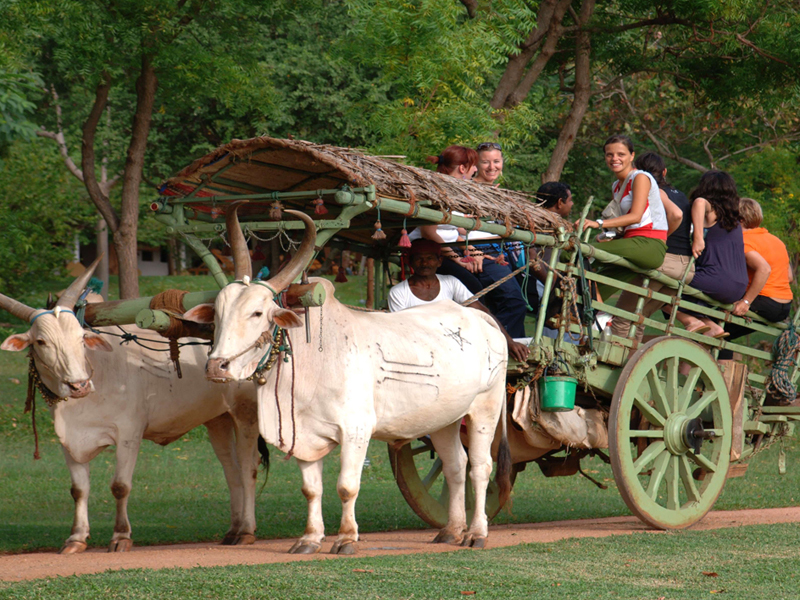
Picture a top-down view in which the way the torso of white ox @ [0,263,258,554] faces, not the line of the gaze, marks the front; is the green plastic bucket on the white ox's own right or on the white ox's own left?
on the white ox's own left

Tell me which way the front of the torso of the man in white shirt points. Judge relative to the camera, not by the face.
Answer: toward the camera

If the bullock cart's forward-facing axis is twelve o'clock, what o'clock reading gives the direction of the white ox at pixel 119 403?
The white ox is roughly at 1 o'clock from the bullock cart.

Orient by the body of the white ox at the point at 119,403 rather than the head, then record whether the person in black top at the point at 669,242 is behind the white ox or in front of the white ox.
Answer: behind

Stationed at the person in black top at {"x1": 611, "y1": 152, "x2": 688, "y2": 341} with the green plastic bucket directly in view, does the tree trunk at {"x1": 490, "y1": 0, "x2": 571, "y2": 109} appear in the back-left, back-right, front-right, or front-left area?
back-right

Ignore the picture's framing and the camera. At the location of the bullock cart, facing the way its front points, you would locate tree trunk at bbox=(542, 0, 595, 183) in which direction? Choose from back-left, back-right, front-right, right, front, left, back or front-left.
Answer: back-right

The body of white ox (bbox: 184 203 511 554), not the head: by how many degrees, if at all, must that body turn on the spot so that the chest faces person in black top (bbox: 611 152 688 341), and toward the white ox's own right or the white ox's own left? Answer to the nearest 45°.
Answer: approximately 180°

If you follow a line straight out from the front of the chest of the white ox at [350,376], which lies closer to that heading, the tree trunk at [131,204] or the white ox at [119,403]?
the white ox

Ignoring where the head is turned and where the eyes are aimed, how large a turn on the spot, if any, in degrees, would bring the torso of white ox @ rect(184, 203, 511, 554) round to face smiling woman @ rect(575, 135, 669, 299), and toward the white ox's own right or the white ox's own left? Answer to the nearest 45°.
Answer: approximately 180°

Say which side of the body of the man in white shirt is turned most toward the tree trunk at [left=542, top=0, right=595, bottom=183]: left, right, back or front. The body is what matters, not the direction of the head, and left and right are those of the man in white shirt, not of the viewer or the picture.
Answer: back

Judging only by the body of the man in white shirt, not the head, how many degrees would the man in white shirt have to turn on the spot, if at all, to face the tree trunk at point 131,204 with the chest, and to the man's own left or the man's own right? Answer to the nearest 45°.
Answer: approximately 135° to the man's own right
